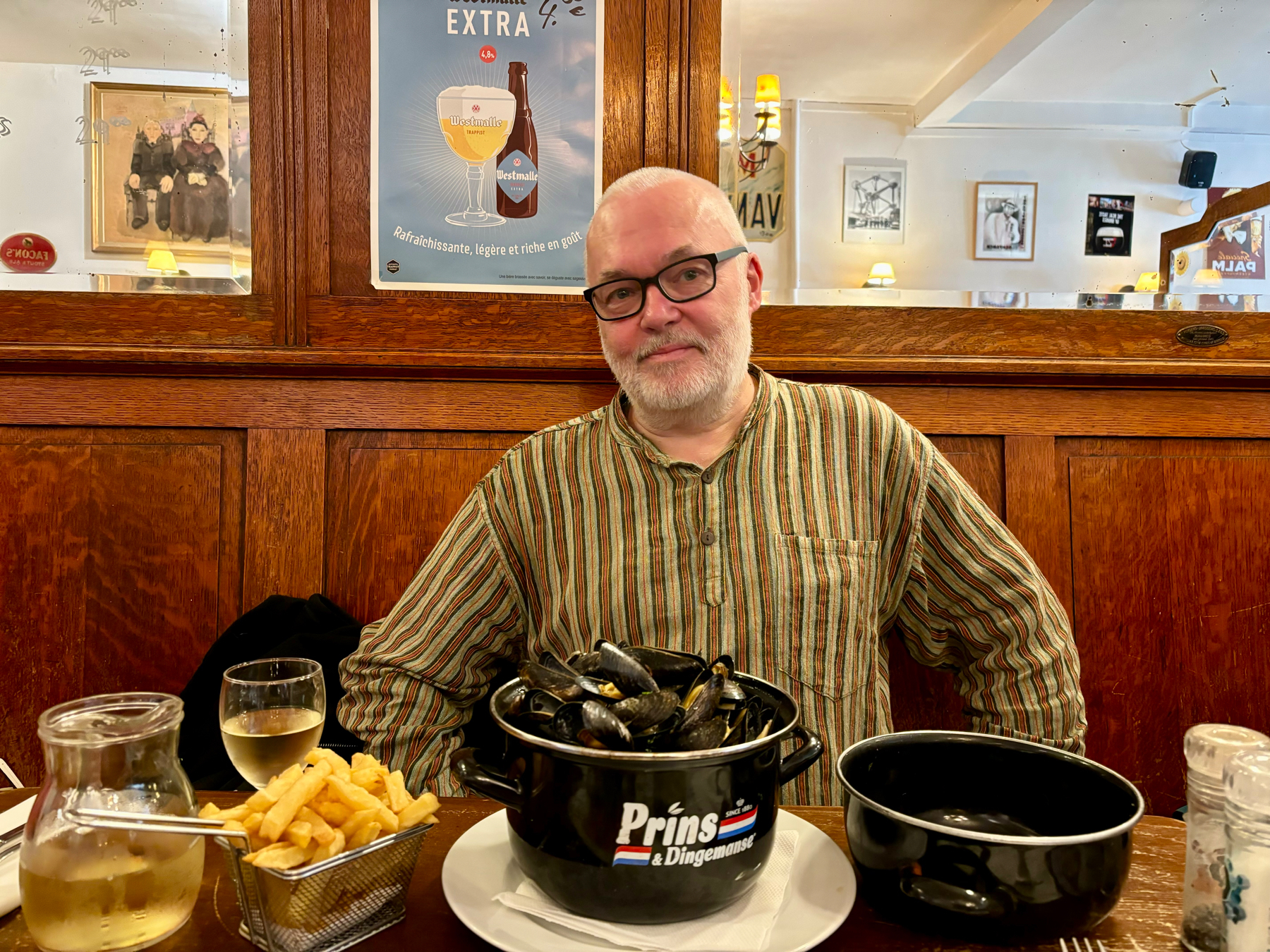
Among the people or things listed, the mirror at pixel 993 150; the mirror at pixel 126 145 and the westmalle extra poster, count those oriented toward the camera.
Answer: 3

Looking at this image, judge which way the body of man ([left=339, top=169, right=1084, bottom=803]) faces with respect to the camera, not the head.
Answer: toward the camera

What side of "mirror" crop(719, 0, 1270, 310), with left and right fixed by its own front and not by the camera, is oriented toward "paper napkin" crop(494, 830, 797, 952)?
front

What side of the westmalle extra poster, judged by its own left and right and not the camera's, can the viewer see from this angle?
front

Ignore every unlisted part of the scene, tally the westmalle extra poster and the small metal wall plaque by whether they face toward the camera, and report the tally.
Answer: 2

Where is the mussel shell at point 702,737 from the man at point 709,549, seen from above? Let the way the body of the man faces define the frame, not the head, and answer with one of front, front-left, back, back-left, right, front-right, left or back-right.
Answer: front

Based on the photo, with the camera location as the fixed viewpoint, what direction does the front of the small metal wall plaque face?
facing the viewer

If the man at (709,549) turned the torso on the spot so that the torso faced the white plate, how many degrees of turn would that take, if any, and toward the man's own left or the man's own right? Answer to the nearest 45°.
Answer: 0° — they already face it

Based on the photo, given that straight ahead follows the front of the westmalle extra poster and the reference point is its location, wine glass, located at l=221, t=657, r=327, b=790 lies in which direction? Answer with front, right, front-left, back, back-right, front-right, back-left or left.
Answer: front

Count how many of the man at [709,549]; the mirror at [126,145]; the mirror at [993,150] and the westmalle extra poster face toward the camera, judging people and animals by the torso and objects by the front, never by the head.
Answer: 4

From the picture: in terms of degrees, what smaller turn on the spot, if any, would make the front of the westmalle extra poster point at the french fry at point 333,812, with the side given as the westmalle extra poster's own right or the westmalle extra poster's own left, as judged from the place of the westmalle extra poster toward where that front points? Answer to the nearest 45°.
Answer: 0° — it already faces it

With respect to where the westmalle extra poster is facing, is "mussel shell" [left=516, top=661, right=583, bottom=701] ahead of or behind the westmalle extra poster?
ahead

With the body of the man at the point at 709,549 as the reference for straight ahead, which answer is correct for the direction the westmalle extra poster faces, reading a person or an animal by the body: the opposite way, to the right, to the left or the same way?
the same way

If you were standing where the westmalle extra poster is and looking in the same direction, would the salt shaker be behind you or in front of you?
in front

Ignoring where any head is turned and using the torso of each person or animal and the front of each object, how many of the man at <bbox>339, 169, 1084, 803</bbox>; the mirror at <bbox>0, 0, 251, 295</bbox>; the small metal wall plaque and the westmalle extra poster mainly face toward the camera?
4

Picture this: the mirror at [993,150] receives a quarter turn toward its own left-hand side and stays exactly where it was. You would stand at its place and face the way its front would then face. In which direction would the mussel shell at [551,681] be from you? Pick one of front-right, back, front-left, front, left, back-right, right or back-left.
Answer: right
